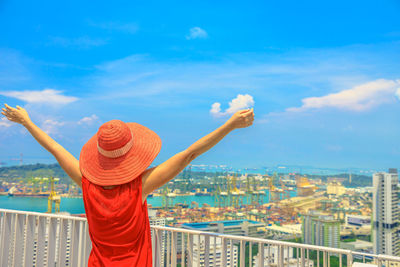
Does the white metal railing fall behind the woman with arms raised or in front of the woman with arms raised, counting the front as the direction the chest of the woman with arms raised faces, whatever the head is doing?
in front

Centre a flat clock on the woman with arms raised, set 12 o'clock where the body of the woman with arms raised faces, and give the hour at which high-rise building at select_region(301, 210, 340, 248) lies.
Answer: The high-rise building is roughly at 1 o'clock from the woman with arms raised.

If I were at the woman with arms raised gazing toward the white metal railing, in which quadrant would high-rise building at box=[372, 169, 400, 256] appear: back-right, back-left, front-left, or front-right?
front-right

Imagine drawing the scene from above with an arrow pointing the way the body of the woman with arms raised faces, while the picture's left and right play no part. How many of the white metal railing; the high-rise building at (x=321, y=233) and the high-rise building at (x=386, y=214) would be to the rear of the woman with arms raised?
0

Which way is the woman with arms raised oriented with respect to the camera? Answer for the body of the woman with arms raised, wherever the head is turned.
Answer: away from the camera
